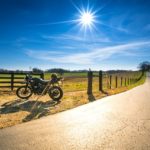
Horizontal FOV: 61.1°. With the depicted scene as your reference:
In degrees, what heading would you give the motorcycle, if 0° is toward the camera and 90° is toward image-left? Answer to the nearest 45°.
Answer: approximately 90°
